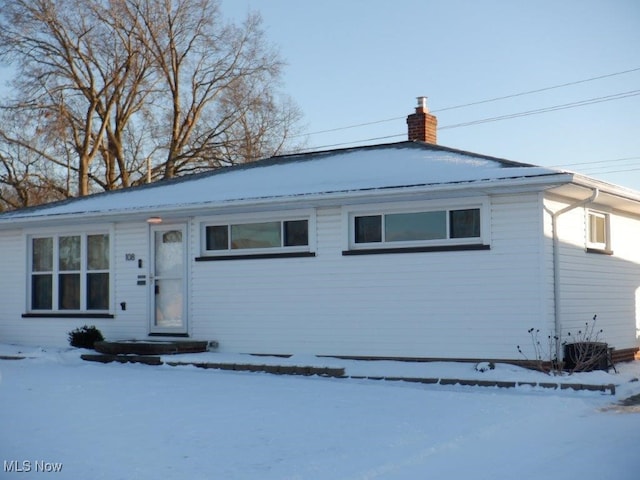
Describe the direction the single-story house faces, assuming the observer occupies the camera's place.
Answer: facing the viewer and to the left of the viewer
